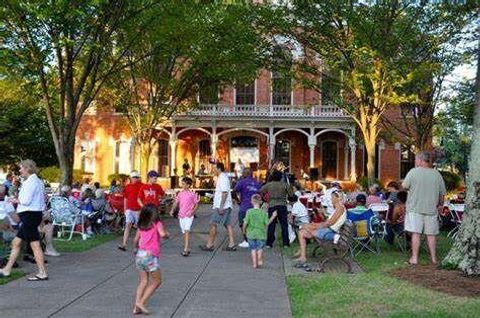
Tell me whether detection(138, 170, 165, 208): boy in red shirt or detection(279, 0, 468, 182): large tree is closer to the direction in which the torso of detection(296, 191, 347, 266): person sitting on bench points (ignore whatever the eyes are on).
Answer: the boy in red shirt

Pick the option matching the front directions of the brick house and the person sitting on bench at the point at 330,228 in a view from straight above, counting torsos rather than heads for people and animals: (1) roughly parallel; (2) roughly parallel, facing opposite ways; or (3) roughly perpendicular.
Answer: roughly perpendicular

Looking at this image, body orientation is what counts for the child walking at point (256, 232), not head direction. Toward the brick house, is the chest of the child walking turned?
yes

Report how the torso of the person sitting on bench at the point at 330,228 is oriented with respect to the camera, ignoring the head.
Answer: to the viewer's left

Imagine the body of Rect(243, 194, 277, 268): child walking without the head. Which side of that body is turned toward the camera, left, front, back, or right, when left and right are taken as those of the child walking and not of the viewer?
back

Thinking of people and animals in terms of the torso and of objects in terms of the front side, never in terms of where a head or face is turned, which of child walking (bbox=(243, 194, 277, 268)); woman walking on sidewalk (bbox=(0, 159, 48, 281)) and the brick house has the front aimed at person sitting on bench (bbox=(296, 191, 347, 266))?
the brick house

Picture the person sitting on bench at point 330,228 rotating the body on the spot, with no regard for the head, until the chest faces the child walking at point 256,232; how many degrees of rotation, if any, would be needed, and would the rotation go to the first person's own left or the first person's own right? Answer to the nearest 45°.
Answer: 0° — they already face them

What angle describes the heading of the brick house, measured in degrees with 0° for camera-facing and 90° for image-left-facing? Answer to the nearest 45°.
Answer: approximately 0°

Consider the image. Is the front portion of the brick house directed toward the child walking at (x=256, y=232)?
yes

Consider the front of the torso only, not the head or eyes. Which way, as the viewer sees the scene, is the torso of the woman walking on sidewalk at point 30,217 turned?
to the viewer's left
